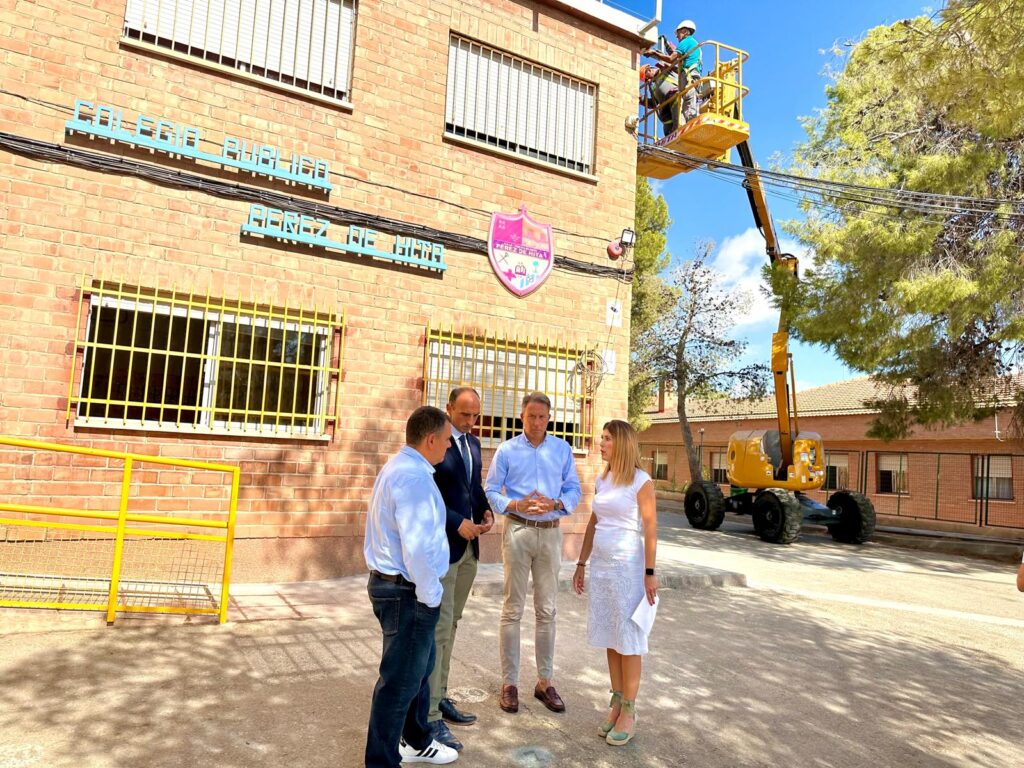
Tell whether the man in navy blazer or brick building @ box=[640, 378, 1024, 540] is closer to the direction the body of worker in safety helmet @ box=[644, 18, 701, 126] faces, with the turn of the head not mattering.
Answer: the man in navy blazer

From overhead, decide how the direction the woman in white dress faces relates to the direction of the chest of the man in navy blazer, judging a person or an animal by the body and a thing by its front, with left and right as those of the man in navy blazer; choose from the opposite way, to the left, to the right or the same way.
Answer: to the right

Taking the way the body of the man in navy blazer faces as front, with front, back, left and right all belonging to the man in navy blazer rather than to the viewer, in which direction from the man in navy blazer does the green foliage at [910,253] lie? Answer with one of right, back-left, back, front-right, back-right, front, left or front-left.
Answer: left

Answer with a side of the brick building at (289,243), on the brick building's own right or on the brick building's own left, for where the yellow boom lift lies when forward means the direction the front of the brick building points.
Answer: on the brick building's own left

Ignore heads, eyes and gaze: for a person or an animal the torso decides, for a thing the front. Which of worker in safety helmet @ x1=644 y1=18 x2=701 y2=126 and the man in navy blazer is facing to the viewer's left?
the worker in safety helmet

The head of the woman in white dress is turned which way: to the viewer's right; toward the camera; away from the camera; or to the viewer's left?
to the viewer's left

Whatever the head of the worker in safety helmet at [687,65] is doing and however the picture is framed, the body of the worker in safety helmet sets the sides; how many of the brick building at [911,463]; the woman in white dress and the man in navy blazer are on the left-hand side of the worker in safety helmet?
2

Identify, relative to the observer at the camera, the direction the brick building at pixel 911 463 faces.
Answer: facing the viewer and to the left of the viewer

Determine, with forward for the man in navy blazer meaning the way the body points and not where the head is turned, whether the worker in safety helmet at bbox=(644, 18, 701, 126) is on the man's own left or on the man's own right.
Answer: on the man's own left

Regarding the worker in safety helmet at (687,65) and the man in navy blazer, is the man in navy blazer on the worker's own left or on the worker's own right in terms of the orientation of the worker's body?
on the worker's own left

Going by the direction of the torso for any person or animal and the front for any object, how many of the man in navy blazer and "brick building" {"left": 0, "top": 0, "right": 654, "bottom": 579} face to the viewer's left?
0

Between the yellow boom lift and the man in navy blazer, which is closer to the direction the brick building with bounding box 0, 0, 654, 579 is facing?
the man in navy blazer

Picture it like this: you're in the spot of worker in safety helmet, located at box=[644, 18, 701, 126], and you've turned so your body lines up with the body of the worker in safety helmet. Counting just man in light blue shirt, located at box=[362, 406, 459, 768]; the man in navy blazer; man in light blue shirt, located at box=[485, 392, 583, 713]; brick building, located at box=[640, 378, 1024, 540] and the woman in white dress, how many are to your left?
4

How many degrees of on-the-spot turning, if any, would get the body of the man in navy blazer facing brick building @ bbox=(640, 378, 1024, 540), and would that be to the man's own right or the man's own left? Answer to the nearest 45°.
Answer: approximately 90° to the man's own left

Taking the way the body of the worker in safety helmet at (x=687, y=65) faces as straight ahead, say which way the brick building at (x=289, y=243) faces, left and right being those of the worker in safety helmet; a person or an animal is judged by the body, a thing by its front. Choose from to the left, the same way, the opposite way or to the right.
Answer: the opposite way

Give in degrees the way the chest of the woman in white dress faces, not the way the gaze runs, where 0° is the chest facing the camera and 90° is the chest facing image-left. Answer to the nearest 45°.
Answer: approximately 45°

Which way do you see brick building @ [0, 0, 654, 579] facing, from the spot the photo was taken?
facing the viewer and to the right of the viewer

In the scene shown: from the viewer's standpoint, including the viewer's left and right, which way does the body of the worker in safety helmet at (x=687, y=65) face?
facing to the left of the viewer
